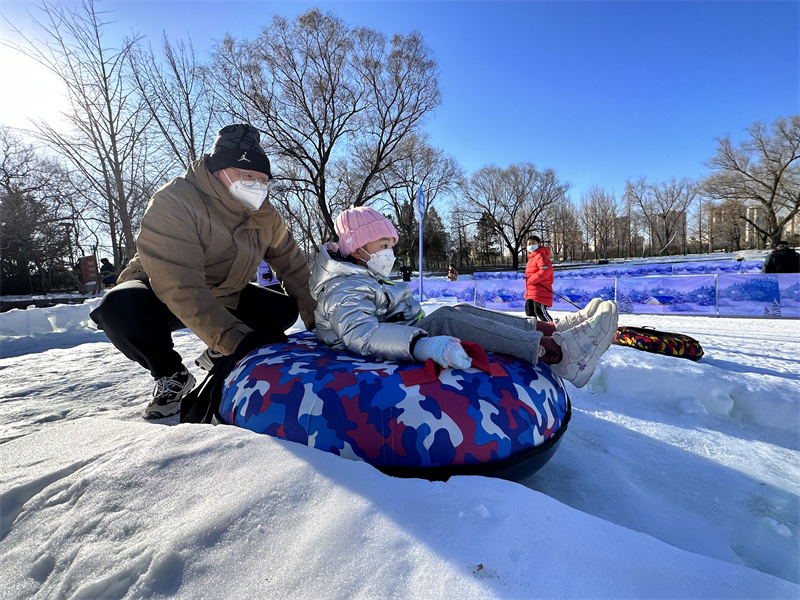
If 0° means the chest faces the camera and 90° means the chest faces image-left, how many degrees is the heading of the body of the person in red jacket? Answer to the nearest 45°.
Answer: approximately 45°

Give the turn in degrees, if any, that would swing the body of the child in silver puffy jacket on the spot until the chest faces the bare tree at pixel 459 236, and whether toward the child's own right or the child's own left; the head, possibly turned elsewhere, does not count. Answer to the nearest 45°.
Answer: approximately 90° to the child's own left

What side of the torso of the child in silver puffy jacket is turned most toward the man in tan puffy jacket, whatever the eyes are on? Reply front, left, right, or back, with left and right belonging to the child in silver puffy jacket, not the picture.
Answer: back

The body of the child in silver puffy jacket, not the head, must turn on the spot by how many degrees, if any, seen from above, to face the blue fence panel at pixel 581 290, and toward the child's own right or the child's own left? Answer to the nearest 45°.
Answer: approximately 90° to the child's own left

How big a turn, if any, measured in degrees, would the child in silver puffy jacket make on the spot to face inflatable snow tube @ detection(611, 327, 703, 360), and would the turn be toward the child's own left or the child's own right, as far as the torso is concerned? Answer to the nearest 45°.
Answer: approximately 45° to the child's own left

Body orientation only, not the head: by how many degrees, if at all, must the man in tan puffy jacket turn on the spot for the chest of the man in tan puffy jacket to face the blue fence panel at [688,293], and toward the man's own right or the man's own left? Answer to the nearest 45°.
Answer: approximately 45° to the man's own left

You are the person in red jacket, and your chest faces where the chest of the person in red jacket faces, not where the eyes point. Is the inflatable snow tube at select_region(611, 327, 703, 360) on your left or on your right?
on your left

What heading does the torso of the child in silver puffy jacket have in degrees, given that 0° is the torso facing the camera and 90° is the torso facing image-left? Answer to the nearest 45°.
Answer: approximately 270°

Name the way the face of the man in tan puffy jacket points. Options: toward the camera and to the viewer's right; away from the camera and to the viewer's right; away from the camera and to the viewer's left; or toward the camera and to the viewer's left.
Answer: toward the camera and to the viewer's right

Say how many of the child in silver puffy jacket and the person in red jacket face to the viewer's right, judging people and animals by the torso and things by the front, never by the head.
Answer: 1

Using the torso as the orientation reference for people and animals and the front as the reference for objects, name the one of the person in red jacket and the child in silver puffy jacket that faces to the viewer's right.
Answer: the child in silver puffy jacket

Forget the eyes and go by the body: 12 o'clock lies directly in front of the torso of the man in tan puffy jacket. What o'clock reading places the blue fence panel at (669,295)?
The blue fence panel is roughly at 10 o'clock from the man in tan puffy jacket.
